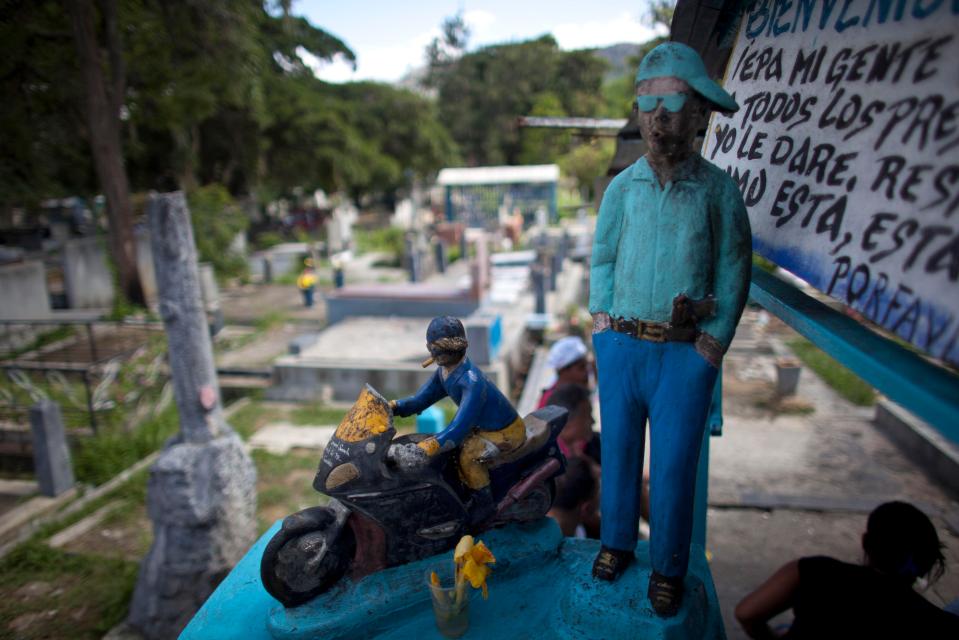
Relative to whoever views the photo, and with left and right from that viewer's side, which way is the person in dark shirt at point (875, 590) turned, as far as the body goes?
facing away from the viewer and to the right of the viewer

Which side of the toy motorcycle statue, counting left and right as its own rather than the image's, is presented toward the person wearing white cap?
right

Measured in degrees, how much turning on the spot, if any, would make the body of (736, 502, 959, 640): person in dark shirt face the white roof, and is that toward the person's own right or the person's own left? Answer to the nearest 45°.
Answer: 0° — they already face it

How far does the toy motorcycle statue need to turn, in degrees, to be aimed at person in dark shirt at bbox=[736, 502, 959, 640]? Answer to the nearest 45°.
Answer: approximately 135° to its left

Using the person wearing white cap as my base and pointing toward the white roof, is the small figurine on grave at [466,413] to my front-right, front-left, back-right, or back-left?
back-left

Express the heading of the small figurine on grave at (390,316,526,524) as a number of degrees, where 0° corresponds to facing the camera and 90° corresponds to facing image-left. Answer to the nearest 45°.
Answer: approximately 45°

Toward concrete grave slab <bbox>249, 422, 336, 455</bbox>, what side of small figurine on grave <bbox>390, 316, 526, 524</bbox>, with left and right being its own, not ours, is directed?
right
